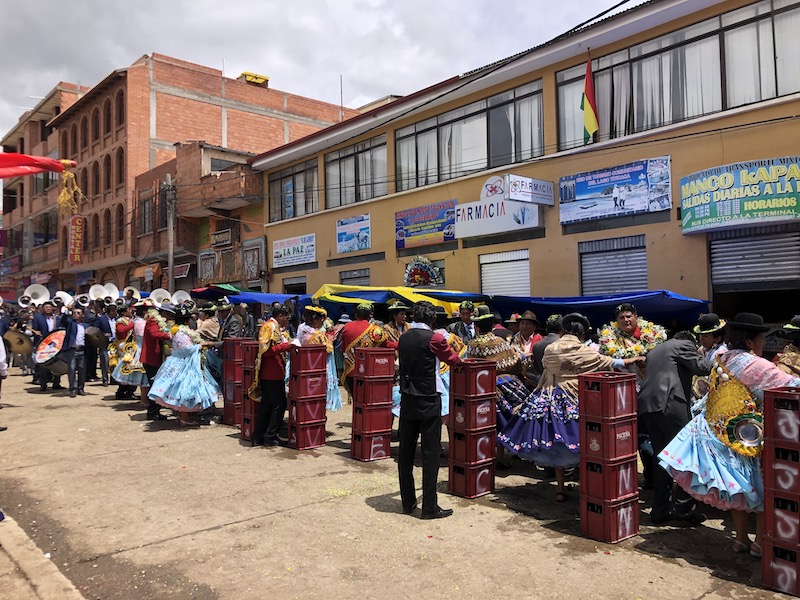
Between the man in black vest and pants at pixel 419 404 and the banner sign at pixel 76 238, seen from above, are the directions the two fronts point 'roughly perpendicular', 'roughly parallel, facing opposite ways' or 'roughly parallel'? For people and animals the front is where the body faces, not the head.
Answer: roughly perpendicular

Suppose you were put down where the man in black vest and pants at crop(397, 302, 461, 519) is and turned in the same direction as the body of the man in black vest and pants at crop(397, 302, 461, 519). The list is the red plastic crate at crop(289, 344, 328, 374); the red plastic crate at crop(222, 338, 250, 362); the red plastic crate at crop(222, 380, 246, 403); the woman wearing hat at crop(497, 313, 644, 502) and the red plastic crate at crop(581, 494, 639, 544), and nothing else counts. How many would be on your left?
3

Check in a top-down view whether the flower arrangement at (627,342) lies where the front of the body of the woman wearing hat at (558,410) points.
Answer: yes

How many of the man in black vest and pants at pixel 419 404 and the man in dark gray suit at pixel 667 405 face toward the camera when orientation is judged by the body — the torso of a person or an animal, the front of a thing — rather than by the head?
0

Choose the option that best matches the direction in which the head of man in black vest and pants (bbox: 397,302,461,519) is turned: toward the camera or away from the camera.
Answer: away from the camera

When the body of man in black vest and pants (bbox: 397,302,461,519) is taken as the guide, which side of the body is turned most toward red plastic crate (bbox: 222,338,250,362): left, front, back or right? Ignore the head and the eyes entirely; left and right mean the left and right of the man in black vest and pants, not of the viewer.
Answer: left

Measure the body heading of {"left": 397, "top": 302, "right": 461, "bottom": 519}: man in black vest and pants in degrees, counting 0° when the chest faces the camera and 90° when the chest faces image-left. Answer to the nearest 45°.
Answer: approximately 225°
